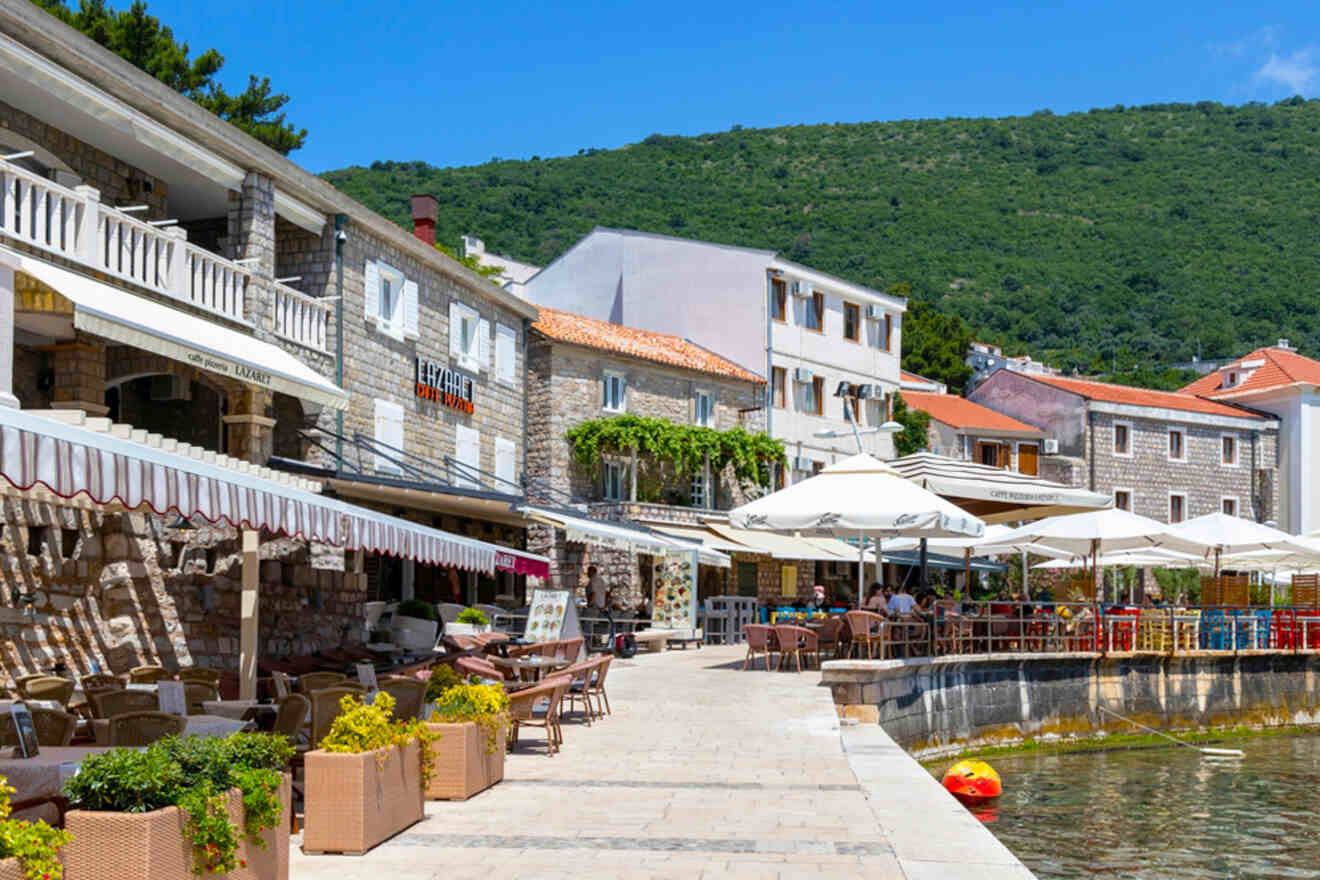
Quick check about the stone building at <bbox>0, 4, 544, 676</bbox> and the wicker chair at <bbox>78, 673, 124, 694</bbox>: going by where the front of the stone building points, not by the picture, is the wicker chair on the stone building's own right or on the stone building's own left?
on the stone building's own right

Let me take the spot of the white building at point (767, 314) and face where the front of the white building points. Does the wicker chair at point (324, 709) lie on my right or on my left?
on my right

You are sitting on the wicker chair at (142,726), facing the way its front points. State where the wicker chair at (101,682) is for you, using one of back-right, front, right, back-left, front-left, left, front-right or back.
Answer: front

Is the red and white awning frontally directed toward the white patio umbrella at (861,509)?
no

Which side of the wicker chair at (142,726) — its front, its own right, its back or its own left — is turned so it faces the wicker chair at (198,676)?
front

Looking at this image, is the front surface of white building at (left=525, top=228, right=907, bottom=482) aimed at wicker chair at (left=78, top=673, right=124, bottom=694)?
no

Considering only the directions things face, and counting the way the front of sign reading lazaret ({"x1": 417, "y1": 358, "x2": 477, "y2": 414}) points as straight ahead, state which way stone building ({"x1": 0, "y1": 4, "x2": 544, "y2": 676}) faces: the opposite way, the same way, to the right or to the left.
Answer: the same way

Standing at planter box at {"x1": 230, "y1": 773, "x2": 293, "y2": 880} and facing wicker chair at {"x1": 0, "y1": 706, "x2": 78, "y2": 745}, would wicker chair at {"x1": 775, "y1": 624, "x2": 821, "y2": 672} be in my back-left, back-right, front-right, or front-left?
front-right

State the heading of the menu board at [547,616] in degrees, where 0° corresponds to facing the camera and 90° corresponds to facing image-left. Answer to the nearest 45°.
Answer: approximately 0°

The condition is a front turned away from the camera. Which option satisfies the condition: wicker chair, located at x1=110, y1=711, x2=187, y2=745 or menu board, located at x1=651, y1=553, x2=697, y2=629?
the wicker chair

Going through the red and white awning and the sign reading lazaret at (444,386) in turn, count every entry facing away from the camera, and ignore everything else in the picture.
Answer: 0

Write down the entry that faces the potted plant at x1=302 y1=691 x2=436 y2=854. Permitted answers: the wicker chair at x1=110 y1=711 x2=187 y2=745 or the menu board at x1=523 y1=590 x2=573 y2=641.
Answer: the menu board

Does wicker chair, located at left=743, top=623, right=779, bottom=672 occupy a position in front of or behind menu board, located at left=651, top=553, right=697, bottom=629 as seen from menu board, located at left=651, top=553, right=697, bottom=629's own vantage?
in front
